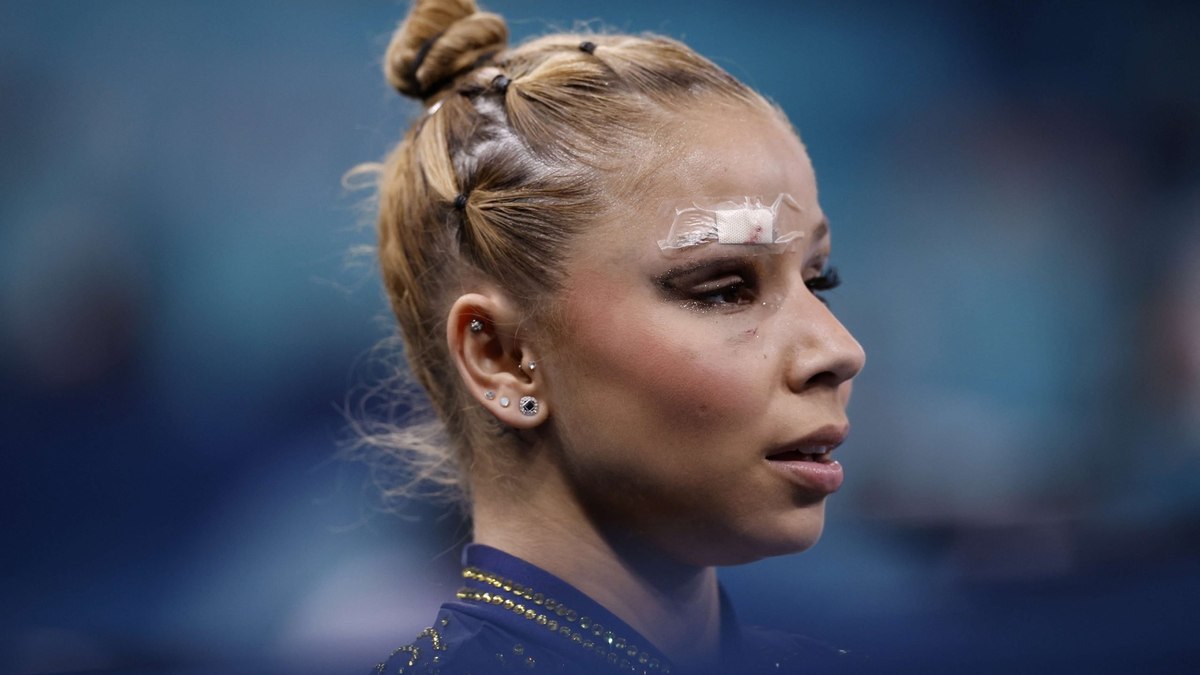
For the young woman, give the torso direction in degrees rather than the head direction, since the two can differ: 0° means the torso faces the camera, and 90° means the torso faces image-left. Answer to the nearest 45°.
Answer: approximately 315°
